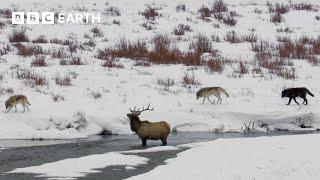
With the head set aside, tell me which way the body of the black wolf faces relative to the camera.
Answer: to the viewer's left

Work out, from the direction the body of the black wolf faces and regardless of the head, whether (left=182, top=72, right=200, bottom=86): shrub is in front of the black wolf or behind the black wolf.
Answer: in front

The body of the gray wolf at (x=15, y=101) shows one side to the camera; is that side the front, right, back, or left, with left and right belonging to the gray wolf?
left

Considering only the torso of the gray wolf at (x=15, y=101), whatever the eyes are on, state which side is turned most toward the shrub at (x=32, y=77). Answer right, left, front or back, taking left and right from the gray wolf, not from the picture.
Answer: right

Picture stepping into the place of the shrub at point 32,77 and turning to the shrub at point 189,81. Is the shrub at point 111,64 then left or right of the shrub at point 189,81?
left

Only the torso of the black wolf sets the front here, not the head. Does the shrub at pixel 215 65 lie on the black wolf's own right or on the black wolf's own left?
on the black wolf's own right

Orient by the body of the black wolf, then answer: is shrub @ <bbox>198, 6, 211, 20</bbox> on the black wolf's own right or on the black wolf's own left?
on the black wolf's own right

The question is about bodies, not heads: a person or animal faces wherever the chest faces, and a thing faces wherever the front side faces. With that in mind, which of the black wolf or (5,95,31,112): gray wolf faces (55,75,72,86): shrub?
the black wolf

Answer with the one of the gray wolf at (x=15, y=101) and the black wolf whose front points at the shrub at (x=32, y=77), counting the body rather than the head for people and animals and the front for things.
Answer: the black wolf

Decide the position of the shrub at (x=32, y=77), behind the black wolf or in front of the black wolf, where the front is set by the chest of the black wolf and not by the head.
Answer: in front

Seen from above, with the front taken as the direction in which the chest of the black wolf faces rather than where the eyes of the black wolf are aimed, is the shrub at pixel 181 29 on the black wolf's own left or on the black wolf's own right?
on the black wolf's own right
